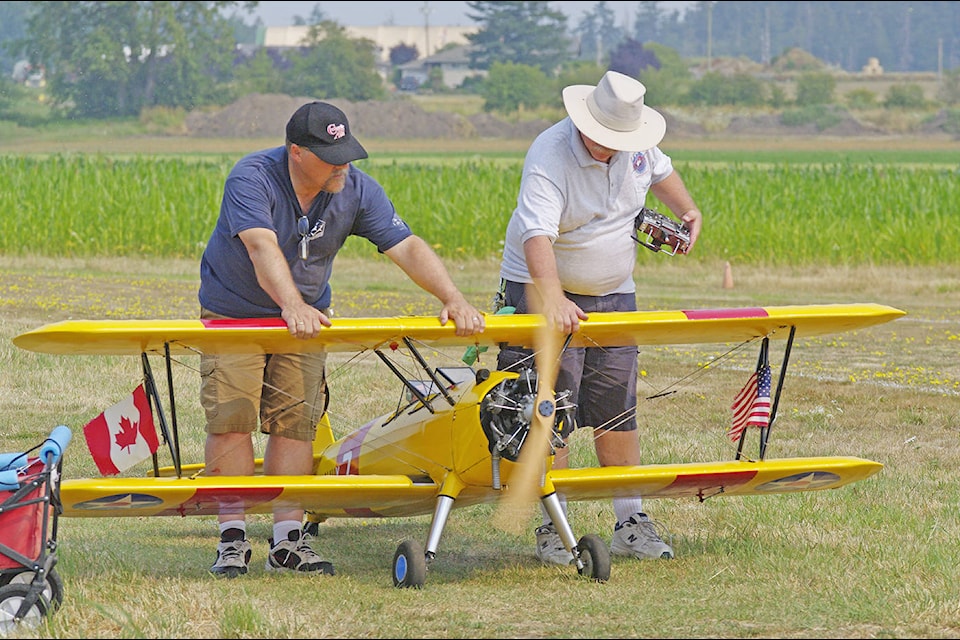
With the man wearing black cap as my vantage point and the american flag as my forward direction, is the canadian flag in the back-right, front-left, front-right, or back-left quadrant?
back-right

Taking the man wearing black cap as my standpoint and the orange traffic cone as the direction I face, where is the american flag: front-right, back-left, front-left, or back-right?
front-right

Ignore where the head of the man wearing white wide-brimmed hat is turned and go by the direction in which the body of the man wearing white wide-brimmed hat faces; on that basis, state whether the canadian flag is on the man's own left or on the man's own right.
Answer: on the man's own right

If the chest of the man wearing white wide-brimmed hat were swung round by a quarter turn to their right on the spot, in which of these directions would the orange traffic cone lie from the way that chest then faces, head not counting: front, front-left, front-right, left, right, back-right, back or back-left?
back-right

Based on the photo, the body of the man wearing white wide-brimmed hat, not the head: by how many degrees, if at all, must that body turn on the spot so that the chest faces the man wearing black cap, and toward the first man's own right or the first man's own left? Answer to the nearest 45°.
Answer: approximately 135° to the first man's own right

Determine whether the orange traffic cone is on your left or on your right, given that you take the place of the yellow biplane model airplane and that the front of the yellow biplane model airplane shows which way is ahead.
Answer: on your left

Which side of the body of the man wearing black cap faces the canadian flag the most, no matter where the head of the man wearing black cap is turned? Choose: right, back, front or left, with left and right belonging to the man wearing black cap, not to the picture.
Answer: right

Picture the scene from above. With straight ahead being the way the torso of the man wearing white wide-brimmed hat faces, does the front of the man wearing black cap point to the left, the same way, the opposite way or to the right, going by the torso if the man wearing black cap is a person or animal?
the same way

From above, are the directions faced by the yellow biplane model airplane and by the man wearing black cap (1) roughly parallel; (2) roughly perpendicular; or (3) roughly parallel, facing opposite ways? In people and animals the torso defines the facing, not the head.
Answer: roughly parallel

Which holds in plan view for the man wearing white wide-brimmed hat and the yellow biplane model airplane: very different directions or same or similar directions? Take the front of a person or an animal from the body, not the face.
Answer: same or similar directions

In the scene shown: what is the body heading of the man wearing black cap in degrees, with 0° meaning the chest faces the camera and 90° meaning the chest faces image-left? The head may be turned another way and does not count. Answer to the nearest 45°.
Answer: approximately 315°

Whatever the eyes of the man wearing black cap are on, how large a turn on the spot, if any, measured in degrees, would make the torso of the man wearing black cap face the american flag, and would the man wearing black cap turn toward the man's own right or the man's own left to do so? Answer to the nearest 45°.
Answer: approximately 45° to the man's own left

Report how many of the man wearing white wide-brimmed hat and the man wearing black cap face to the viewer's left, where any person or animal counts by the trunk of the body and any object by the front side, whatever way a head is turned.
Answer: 0
